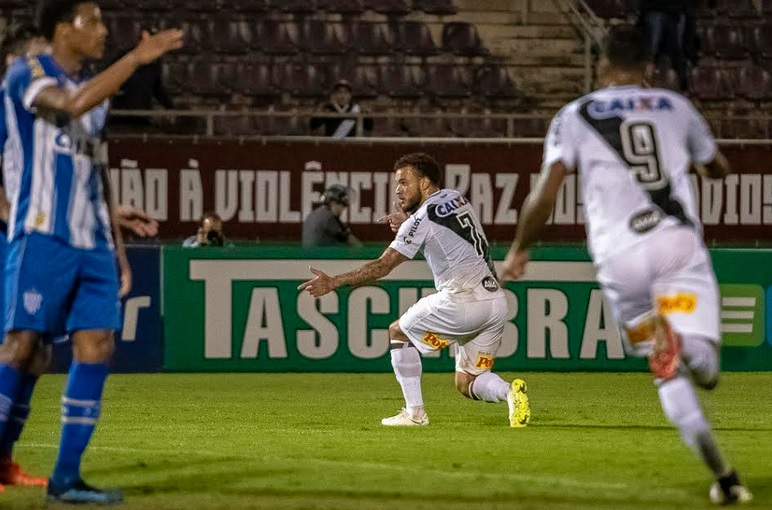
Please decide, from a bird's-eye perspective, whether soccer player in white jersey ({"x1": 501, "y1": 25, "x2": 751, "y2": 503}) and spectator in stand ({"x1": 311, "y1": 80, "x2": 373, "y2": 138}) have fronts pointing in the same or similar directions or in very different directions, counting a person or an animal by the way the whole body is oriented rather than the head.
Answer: very different directions

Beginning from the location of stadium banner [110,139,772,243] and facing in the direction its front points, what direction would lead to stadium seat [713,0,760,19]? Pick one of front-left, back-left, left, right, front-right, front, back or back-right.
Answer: back-left

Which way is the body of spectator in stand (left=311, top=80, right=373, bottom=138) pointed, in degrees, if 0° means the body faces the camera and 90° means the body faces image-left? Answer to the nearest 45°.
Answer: approximately 0°

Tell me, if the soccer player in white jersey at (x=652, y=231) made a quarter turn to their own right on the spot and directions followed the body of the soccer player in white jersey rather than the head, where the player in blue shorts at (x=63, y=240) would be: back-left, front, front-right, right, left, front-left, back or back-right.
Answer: back

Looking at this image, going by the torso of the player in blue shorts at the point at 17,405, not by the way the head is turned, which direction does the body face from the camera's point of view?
to the viewer's right

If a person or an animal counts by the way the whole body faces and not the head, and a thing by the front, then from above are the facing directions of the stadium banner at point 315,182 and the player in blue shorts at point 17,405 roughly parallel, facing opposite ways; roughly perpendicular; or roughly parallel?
roughly perpendicular

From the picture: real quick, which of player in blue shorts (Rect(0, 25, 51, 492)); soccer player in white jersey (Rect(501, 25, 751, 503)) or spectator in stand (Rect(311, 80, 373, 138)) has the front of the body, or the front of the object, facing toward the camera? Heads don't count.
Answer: the spectator in stand

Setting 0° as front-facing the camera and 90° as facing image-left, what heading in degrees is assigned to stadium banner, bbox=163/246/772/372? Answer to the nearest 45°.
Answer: approximately 0°

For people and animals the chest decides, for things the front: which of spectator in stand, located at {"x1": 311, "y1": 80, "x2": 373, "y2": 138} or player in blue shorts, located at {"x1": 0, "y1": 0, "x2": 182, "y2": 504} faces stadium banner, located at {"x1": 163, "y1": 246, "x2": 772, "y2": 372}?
the spectator in stand

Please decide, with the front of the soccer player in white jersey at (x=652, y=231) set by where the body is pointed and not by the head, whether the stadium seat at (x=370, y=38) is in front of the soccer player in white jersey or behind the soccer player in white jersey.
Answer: in front

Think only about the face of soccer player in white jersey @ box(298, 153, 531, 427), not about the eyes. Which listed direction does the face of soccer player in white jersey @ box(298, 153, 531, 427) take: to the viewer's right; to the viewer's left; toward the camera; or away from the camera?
to the viewer's left

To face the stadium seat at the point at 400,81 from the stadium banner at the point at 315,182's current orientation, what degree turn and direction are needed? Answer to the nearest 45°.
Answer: approximately 180°

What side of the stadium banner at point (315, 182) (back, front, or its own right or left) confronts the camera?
front

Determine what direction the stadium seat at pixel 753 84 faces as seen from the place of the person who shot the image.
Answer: facing the viewer

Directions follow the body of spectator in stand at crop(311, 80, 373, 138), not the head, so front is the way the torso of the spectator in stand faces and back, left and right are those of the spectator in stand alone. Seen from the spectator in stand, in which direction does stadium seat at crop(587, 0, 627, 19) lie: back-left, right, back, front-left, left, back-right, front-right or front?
back-left

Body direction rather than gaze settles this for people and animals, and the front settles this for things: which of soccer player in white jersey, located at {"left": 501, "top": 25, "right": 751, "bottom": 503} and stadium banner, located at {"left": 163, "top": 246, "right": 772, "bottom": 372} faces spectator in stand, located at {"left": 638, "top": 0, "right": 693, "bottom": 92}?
the soccer player in white jersey

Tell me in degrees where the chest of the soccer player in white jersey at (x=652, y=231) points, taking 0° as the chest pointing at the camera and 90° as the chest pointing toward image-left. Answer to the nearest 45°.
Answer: approximately 180°

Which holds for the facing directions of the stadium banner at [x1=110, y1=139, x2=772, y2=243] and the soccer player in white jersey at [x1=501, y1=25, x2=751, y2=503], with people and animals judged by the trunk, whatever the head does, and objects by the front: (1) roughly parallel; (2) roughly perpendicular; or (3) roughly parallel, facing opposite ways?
roughly parallel, facing opposite ways
